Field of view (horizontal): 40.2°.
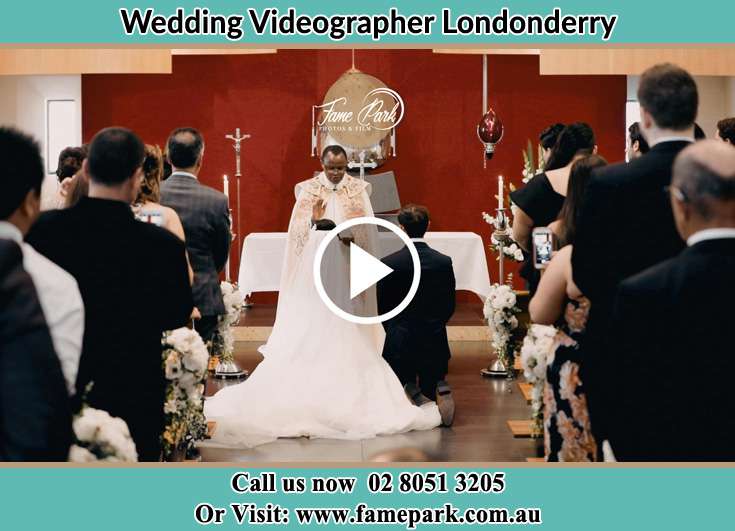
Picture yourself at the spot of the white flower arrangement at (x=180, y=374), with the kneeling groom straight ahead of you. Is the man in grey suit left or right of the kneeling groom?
left

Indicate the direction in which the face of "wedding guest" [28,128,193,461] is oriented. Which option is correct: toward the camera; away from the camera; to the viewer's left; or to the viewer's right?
away from the camera

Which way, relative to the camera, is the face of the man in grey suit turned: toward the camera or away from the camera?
away from the camera

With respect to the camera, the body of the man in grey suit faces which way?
away from the camera

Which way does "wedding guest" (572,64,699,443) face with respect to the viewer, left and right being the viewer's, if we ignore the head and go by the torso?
facing away from the viewer

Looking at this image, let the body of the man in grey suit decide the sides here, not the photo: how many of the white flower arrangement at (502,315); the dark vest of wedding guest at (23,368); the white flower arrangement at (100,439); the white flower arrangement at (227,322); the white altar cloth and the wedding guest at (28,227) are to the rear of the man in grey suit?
3

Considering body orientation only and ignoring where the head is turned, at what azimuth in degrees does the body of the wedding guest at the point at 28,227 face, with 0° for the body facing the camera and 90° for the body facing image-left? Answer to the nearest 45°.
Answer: approximately 225°

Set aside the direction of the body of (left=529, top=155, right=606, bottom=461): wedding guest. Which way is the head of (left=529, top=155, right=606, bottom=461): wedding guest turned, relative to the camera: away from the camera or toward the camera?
away from the camera

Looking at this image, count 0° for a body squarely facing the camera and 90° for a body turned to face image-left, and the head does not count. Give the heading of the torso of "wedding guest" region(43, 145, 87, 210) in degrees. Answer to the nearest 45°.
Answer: approximately 180°

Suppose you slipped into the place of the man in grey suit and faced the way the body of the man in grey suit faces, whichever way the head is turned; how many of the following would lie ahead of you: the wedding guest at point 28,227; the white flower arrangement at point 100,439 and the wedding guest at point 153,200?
0

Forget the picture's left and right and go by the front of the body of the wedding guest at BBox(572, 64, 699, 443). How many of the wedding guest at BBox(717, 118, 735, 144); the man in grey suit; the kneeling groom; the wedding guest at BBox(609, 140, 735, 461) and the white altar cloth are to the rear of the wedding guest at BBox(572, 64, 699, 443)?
1

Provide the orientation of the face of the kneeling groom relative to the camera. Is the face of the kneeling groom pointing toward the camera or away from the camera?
away from the camera

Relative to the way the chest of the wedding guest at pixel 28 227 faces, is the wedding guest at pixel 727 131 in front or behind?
in front

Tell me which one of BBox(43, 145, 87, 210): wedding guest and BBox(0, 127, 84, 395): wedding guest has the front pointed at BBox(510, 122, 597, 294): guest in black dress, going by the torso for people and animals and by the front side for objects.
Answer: BBox(0, 127, 84, 395): wedding guest

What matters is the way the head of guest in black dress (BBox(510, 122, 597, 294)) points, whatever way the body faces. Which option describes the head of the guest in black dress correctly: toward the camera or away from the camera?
away from the camera
